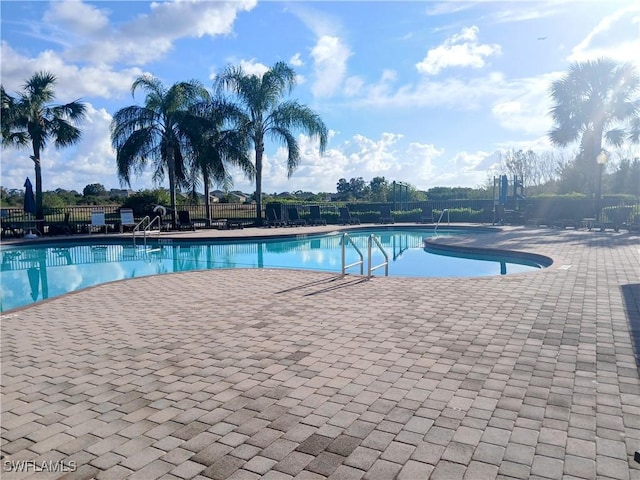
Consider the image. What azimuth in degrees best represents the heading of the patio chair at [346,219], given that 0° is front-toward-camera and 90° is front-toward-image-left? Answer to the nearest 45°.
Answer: approximately 315°

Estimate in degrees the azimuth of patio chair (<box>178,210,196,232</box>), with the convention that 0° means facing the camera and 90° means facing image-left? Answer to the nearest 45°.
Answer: approximately 315°

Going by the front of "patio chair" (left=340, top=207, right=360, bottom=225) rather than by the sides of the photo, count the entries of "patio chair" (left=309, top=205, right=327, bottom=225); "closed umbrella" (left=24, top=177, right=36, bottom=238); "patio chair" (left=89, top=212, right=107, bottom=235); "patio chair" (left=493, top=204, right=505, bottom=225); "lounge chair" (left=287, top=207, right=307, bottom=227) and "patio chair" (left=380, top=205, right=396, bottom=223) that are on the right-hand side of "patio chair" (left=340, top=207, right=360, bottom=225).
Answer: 4

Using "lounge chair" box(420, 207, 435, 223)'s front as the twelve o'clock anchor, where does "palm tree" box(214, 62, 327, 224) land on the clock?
The palm tree is roughly at 2 o'clock from the lounge chair.

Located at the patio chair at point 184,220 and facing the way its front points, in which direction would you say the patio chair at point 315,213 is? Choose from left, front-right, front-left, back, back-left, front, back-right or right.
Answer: front-left

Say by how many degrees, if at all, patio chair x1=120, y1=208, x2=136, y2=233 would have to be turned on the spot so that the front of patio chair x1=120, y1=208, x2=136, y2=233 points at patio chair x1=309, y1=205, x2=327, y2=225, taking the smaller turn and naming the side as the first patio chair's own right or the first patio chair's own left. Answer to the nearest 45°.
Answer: approximately 45° to the first patio chair's own left

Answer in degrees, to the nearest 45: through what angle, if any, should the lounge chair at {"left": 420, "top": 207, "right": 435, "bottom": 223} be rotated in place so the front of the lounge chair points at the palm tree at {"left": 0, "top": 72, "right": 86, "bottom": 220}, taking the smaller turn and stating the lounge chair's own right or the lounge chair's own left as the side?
approximately 45° to the lounge chair's own right

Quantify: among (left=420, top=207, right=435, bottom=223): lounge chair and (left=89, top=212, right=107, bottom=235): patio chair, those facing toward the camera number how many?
2

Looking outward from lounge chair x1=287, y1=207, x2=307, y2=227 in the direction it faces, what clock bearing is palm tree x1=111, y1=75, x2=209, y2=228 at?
The palm tree is roughly at 4 o'clock from the lounge chair.

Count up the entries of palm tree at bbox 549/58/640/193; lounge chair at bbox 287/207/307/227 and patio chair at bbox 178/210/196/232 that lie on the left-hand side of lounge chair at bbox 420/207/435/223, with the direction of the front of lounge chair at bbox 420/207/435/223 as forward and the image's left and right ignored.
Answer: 1

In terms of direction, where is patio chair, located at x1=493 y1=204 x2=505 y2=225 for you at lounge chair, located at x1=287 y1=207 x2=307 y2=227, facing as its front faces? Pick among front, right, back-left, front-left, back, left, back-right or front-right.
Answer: front-left
